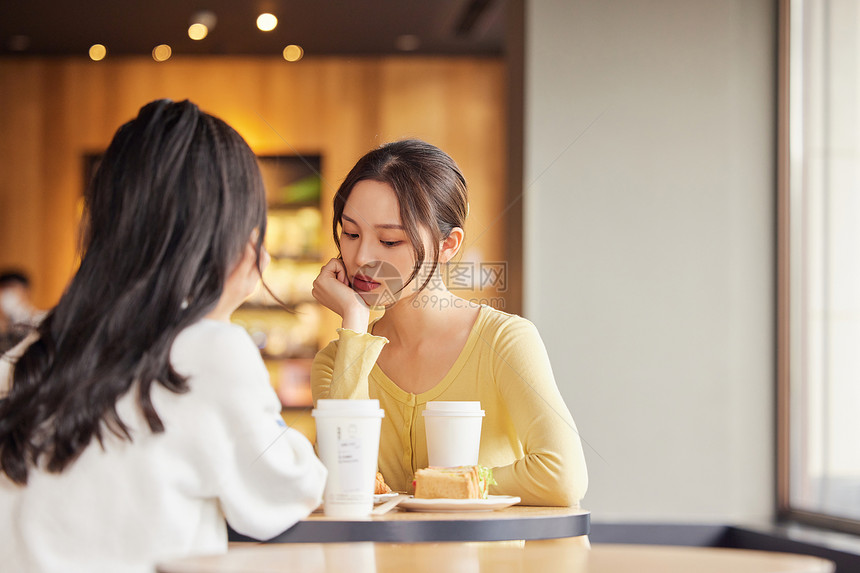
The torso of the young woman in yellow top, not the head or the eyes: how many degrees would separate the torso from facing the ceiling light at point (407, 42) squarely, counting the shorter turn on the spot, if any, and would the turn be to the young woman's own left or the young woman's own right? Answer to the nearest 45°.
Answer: approximately 135° to the young woman's own right

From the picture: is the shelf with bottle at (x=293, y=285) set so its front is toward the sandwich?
yes

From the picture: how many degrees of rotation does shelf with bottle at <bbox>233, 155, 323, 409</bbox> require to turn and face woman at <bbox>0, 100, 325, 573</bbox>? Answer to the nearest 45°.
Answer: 0° — it already faces them

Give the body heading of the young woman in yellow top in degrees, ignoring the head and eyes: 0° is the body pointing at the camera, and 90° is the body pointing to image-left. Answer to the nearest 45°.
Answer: approximately 45°

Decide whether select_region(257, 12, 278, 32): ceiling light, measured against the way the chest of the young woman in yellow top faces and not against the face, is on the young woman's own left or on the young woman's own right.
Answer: on the young woman's own right

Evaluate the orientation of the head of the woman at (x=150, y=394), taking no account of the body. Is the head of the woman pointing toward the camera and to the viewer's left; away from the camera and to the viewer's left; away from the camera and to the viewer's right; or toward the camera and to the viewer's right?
away from the camera and to the viewer's right

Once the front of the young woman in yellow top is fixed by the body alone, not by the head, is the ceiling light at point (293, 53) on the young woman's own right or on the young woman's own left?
on the young woman's own right

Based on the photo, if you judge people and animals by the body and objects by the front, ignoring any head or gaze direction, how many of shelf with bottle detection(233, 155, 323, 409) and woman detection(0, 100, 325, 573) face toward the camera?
1

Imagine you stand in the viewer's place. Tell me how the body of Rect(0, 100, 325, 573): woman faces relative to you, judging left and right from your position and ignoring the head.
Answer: facing away from the viewer and to the right of the viewer
